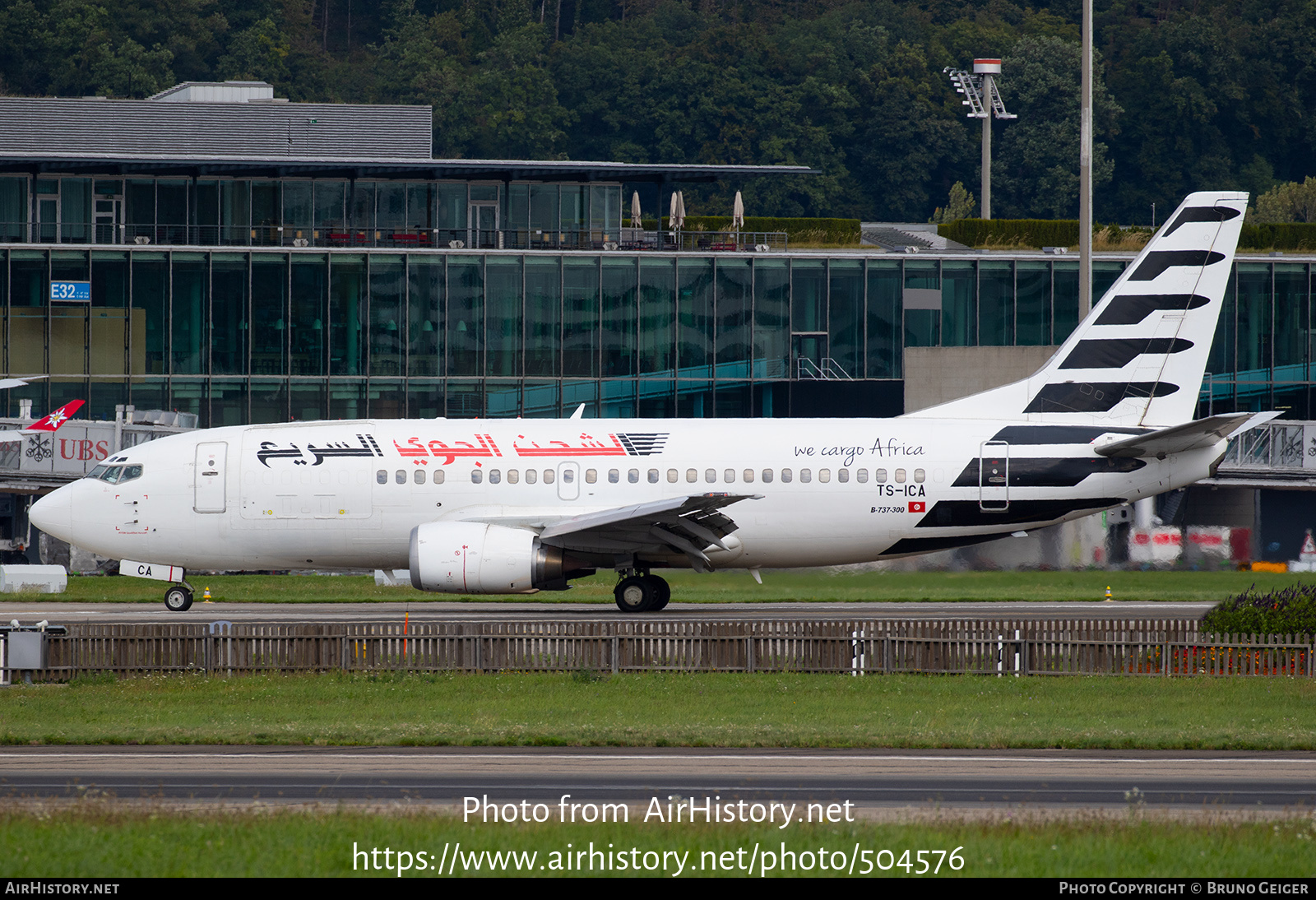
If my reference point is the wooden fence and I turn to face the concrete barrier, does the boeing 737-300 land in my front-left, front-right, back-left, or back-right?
front-right

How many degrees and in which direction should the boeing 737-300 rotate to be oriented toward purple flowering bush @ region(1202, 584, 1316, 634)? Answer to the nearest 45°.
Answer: approximately 135° to its left

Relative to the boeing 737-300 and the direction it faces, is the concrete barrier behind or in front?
in front

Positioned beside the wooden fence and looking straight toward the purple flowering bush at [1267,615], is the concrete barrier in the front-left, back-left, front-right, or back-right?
back-left

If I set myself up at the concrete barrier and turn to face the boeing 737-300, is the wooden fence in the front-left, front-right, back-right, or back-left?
front-right

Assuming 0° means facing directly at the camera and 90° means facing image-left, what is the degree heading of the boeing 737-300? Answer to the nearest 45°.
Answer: approximately 90°

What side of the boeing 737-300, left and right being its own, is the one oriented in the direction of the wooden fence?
left

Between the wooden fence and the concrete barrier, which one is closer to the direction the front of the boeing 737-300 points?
the concrete barrier

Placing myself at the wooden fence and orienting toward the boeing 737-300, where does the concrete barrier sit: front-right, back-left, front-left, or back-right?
front-left

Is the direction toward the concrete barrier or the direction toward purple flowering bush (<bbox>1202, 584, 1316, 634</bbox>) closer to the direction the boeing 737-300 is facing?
the concrete barrier
